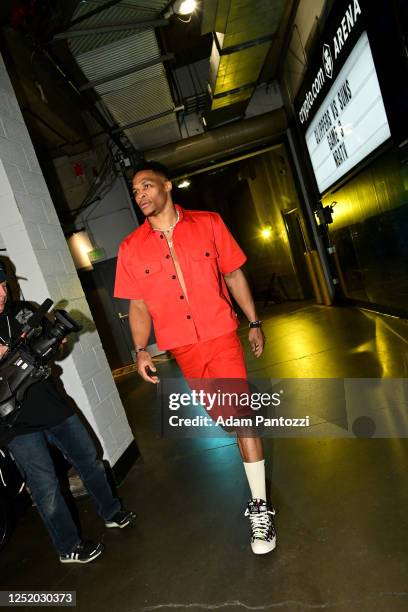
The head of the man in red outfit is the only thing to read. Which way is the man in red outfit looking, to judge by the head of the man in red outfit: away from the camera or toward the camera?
toward the camera

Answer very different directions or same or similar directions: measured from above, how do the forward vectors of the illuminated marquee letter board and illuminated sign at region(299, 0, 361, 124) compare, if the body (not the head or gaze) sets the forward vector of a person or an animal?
same or similar directions

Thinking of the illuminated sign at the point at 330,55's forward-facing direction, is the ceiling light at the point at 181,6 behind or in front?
in front

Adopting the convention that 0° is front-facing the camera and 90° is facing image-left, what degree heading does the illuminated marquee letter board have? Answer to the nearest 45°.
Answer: approximately 45°

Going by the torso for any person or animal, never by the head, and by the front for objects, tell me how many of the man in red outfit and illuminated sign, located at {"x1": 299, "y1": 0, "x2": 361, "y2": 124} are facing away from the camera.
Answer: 0

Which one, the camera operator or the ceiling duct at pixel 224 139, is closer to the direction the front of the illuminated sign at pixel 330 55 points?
the camera operator

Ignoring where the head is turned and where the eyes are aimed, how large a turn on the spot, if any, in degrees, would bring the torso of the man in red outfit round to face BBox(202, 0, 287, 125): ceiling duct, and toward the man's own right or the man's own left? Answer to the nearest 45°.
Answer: approximately 135° to the man's own left

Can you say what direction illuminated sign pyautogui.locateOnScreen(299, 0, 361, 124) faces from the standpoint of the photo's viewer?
facing the viewer and to the left of the viewer

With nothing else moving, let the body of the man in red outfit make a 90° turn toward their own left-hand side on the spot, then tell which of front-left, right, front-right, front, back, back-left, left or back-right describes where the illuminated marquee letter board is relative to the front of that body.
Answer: front-left

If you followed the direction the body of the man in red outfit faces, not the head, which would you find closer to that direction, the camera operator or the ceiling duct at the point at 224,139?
the camera operator

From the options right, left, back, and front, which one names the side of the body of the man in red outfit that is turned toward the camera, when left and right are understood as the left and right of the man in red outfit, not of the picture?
front

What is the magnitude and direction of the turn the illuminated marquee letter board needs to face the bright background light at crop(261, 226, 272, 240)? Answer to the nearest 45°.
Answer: approximately 90° to its right
